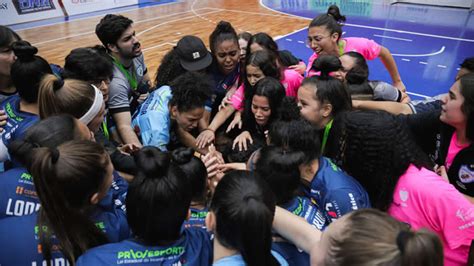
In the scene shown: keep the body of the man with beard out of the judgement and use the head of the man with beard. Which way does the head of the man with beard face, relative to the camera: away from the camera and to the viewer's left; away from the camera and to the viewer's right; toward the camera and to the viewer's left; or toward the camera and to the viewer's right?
toward the camera and to the viewer's right
